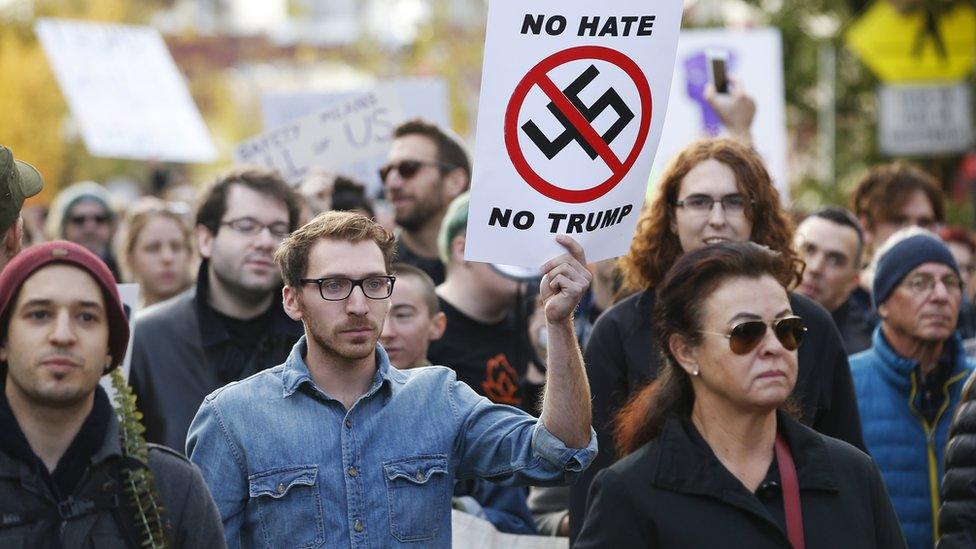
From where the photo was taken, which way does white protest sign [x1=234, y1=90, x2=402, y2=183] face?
toward the camera

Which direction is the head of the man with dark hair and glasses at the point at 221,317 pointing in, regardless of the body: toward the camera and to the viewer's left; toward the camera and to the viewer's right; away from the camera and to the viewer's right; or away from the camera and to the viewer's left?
toward the camera and to the viewer's right

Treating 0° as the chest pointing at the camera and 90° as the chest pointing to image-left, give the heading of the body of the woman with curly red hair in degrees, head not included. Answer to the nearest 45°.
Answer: approximately 0°

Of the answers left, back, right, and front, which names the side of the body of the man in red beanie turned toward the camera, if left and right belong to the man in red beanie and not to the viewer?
front

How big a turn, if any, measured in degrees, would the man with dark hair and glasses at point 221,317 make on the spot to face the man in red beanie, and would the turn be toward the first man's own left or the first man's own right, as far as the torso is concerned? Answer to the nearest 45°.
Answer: approximately 45° to the first man's own right

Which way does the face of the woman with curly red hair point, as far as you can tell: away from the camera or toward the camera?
toward the camera

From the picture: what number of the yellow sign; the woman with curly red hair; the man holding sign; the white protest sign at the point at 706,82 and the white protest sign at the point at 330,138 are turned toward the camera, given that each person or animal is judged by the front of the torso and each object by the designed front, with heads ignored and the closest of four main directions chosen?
5

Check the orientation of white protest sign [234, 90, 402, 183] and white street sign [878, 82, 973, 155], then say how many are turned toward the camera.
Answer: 2

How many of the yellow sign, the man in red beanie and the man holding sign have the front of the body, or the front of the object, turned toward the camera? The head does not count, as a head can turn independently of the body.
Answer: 3

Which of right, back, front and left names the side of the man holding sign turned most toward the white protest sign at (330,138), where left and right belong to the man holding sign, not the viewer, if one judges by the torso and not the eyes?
back

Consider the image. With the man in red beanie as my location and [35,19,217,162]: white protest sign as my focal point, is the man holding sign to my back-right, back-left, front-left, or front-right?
front-right

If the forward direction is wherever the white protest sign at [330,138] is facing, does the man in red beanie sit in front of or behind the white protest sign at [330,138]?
in front

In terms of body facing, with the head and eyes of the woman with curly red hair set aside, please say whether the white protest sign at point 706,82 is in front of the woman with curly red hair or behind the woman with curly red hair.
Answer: behind
